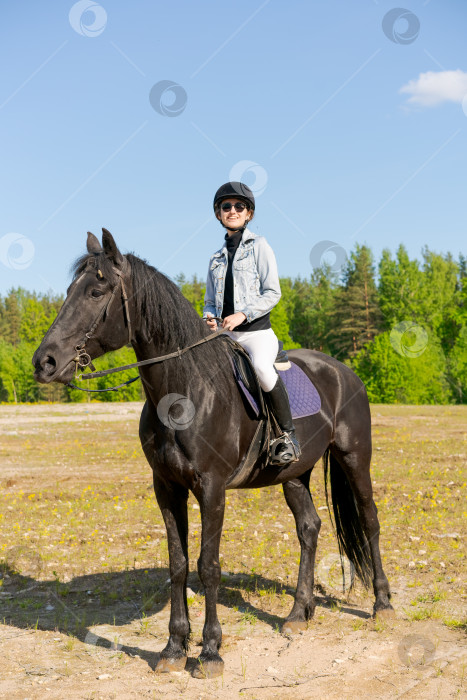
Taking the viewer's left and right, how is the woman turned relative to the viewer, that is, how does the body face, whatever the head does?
facing the viewer and to the left of the viewer

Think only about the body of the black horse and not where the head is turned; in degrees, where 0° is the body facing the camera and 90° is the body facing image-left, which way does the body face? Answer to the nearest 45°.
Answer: approximately 45°
